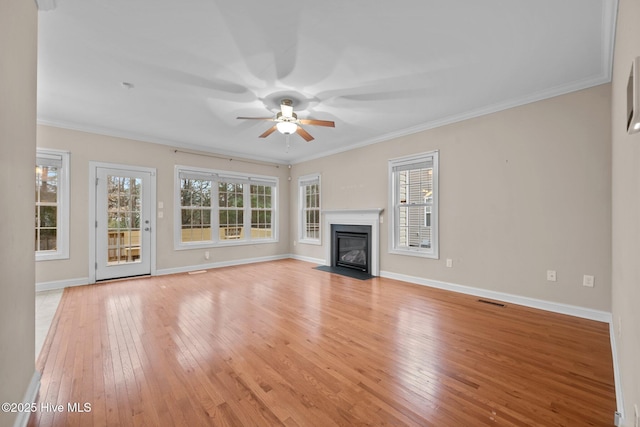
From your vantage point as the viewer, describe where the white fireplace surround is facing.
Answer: facing the viewer and to the left of the viewer

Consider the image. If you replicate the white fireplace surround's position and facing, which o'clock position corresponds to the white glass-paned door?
The white glass-paned door is roughly at 1 o'clock from the white fireplace surround.

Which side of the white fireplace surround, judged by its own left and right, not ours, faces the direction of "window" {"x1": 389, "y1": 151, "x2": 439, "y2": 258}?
left

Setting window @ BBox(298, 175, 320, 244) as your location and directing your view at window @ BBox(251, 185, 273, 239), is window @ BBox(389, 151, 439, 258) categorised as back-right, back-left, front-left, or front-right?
back-left

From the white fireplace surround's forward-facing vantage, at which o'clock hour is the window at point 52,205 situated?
The window is roughly at 1 o'clock from the white fireplace surround.

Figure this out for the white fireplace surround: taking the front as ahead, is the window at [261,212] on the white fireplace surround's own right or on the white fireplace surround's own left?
on the white fireplace surround's own right

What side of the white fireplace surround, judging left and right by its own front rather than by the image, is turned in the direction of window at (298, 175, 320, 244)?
right

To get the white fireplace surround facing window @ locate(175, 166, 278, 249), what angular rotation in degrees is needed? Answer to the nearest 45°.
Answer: approximately 45° to its right

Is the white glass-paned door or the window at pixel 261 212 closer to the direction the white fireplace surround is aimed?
the white glass-paned door
